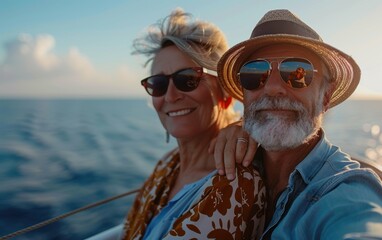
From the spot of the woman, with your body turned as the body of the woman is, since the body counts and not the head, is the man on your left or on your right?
on your left

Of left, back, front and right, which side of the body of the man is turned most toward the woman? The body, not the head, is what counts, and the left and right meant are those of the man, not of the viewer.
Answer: right

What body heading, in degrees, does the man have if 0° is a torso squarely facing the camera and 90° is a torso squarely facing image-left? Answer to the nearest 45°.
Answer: approximately 45°
